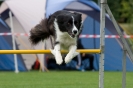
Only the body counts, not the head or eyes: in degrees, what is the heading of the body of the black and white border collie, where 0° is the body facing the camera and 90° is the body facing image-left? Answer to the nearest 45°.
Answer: approximately 315°
